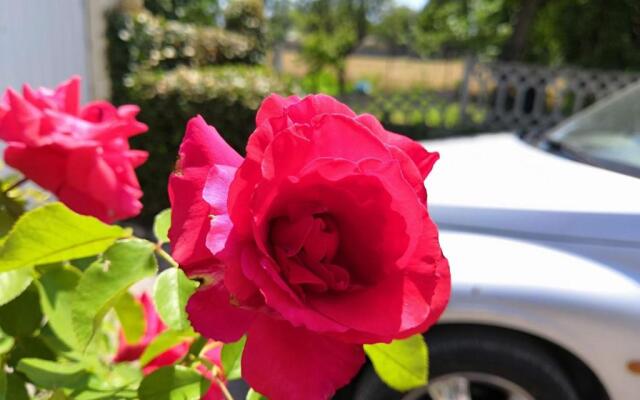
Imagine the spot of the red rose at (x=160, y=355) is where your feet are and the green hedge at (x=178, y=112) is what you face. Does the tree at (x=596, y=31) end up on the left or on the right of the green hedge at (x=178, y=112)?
right

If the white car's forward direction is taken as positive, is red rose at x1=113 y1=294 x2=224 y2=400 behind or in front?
in front

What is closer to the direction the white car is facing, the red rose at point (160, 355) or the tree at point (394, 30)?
the red rose

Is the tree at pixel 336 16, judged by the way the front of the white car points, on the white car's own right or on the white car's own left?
on the white car's own right

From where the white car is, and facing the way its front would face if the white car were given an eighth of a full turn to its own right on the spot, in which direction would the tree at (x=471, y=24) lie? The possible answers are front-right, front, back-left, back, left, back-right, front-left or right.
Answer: right

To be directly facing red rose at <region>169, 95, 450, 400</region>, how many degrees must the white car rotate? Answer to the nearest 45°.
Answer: approximately 45° to its left

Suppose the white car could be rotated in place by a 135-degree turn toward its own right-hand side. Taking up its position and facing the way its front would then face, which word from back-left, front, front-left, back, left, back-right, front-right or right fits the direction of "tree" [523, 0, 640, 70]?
front

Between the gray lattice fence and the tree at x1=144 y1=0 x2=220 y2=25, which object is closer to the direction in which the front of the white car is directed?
the tree

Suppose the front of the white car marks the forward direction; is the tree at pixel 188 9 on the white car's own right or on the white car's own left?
on the white car's own right

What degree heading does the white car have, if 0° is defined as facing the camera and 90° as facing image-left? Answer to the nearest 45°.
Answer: approximately 45°

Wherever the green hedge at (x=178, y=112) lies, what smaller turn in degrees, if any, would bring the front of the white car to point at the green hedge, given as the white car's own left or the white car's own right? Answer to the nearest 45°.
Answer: approximately 90° to the white car's own right

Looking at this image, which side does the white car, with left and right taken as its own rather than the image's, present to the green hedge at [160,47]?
right

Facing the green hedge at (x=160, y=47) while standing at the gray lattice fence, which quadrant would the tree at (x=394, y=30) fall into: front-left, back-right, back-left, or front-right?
back-right

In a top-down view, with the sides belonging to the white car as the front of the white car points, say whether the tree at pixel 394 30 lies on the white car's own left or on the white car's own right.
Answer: on the white car's own right
